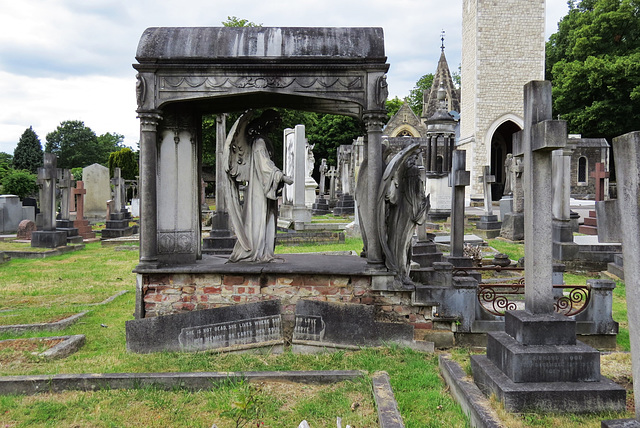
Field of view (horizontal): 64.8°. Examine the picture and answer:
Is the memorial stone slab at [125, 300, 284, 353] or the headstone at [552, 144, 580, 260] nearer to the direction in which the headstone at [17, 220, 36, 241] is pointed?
the memorial stone slab

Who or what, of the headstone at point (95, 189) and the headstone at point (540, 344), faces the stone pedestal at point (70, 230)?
the headstone at point (95, 189)

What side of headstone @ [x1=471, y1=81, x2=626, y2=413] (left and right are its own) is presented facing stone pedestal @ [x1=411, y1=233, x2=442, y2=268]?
back

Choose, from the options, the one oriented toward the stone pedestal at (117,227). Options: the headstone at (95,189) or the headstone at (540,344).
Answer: the headstone at (95,189)

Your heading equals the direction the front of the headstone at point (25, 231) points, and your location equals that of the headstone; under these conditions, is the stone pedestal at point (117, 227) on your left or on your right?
on your left

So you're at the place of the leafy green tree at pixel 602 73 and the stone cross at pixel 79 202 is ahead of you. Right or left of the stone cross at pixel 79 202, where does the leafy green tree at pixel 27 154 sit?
right

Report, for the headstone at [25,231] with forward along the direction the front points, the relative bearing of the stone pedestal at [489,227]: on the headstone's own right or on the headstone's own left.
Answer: on the headstone's own left

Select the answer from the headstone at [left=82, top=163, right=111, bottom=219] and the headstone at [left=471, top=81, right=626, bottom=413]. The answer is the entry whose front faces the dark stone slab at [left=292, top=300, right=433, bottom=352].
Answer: the headstone at [left=82, top=163, right=111, bottom=219]

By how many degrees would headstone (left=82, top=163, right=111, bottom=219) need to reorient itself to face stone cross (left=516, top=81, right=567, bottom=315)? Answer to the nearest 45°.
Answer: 0° — it already faces it

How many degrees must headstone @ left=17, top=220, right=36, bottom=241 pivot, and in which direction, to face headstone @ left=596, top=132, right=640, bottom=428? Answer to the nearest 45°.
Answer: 0° — it already faces it

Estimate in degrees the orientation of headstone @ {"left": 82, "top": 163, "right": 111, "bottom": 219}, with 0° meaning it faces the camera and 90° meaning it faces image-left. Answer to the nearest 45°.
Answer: approximately 0°

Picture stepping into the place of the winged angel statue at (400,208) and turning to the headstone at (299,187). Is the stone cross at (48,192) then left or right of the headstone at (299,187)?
left

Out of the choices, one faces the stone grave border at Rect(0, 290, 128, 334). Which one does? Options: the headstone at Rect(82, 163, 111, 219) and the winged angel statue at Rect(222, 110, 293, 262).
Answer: the headstone

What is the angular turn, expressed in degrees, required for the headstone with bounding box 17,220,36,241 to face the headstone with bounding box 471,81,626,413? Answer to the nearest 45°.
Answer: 0° — it already faces it

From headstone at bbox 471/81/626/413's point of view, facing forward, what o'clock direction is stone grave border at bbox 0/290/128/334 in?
The stone grave border is roughly at 3 o'clock from the headstone.

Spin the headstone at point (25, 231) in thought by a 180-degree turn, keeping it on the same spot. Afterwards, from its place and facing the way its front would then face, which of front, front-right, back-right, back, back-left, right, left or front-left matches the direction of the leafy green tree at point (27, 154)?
front
